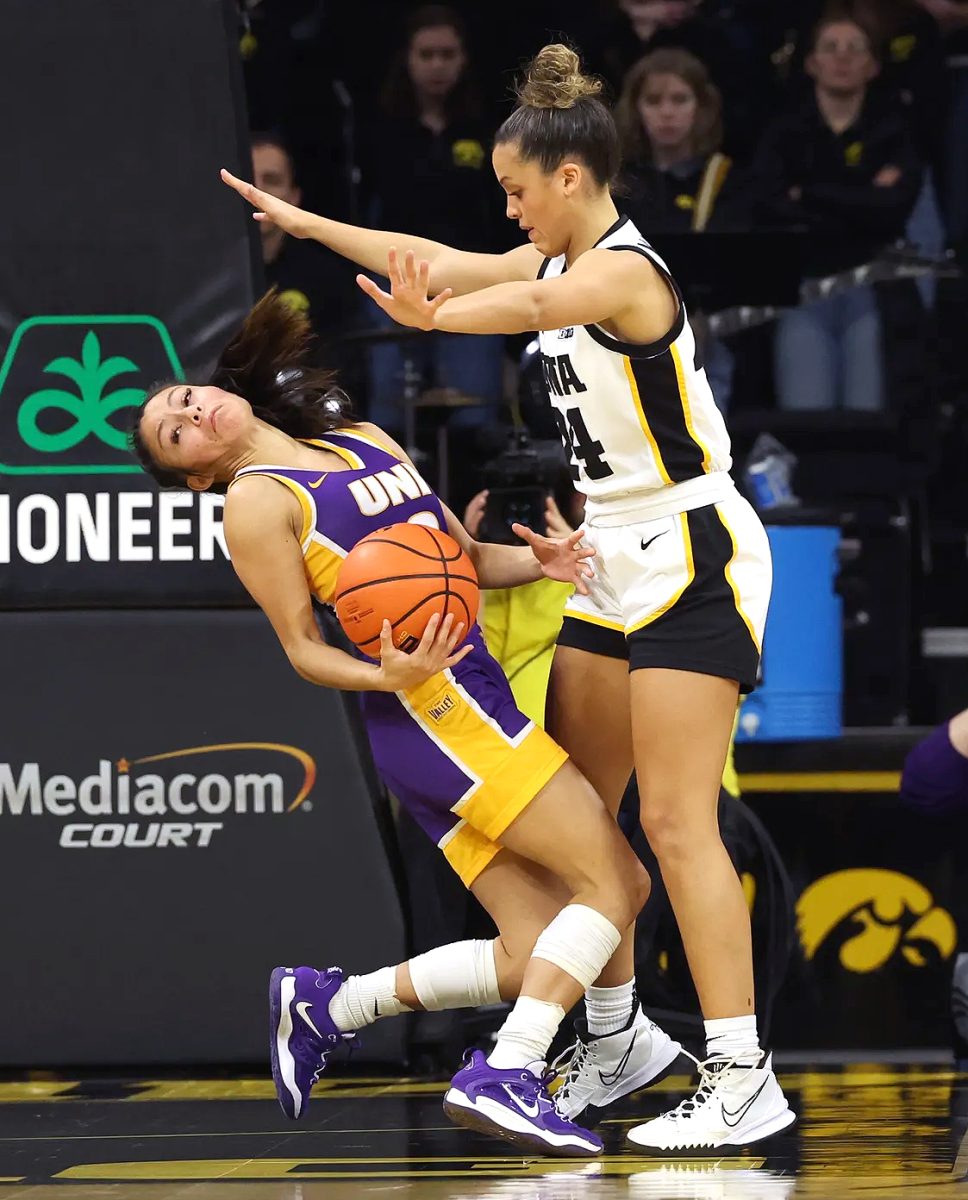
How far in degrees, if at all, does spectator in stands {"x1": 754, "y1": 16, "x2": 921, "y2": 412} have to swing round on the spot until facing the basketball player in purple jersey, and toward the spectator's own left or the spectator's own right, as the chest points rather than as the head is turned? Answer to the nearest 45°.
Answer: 0° — they already face them

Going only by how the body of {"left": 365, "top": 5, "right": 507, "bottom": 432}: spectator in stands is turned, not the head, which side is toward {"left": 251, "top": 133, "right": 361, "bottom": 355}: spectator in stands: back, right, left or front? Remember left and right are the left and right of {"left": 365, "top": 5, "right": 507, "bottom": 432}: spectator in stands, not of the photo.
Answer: right

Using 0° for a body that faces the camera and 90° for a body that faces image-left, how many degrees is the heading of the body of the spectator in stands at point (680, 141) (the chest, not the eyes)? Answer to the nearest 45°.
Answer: approximately 0°

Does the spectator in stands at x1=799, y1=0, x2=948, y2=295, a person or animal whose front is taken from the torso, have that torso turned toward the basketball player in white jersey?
yes

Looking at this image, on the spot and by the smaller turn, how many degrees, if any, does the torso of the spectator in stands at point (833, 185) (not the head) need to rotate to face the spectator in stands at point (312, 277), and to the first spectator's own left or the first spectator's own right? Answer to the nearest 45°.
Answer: approximately 90° to the first spectator's own right

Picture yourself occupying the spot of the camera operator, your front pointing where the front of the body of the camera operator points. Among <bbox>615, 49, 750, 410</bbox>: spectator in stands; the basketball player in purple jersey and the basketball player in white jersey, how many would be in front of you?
2

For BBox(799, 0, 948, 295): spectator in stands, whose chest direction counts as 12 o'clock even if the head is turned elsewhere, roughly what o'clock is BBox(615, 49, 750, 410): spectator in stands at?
BBox(615, 49, 750, 410): spectator in stands is roughly at 2 o'clock from BBox(799, 0, 948, 295): spectator in stands.

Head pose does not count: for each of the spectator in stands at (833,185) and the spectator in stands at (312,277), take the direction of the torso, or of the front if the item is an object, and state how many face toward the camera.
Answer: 2
